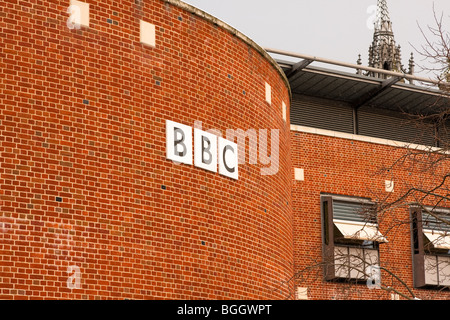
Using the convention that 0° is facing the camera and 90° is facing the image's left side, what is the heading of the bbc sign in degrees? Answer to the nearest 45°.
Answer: approximately 315°
